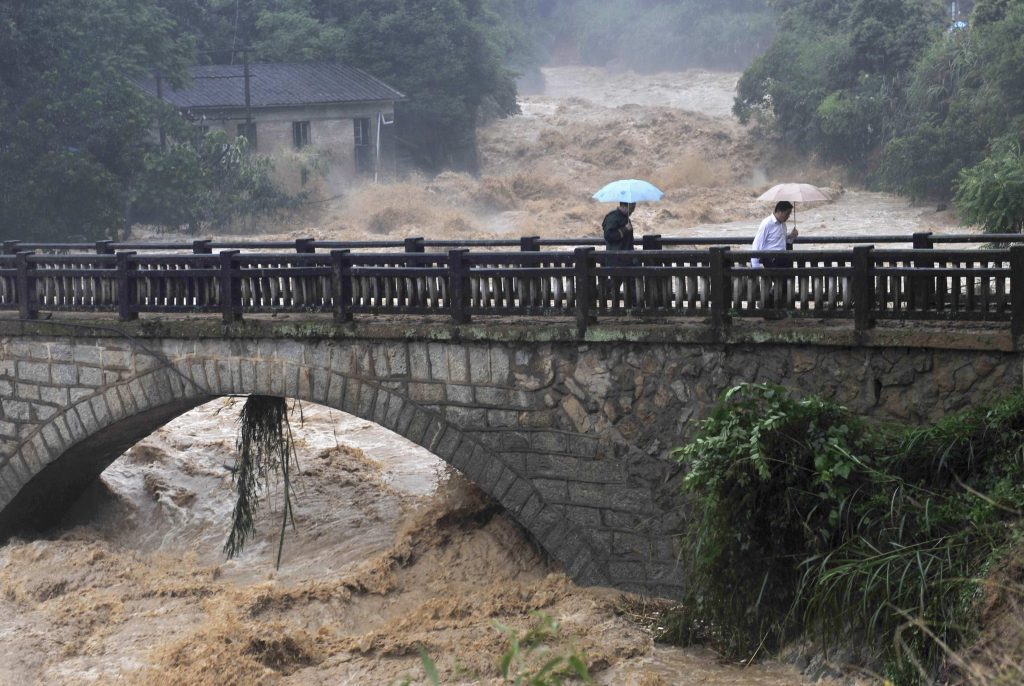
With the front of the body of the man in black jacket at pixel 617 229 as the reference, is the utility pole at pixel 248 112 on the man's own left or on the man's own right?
on the man's own left

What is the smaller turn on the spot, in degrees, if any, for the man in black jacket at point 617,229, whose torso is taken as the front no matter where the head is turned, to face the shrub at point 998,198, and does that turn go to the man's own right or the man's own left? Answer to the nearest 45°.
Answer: approximately 45° to the man's own left

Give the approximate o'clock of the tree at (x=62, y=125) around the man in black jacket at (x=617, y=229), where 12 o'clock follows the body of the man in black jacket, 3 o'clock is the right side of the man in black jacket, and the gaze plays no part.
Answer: The tree is roughly at 8 o'clock from the man in black jacket.
